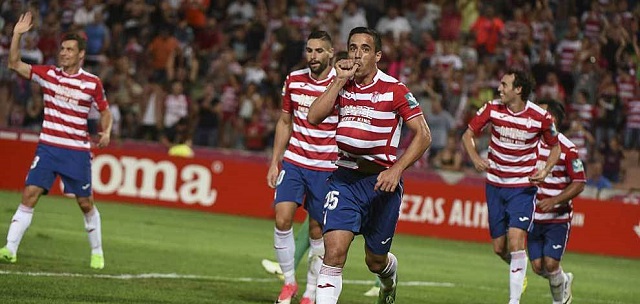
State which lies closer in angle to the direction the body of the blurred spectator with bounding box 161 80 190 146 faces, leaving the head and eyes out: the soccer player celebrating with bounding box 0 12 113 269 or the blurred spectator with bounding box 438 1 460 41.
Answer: the soccer player celebrating

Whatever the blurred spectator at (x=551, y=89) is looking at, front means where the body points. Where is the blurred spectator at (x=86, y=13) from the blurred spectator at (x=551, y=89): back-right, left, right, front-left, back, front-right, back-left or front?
right

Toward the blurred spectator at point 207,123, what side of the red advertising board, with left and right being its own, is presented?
back

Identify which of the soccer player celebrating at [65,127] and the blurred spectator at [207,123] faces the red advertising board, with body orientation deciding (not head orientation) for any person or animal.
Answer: the blurred spectator

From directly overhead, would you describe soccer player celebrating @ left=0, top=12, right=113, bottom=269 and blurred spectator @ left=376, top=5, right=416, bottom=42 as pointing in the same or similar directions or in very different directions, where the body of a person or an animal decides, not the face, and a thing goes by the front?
same or similar directions

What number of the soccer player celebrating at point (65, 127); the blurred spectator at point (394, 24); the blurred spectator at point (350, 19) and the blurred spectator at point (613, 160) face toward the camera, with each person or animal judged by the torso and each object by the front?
4

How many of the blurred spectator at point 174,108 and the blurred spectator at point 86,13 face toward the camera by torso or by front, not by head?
2

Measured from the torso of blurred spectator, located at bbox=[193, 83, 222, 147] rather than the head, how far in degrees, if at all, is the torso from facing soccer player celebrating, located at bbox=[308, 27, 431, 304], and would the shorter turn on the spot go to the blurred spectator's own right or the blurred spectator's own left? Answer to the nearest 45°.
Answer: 0° — they already face them

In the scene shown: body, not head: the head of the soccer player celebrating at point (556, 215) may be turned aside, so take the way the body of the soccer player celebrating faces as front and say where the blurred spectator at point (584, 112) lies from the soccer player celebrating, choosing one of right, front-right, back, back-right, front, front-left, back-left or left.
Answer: back-right

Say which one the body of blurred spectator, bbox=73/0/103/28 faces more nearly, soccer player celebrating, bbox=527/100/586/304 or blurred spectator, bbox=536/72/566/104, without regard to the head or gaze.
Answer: the soccer player celebrating

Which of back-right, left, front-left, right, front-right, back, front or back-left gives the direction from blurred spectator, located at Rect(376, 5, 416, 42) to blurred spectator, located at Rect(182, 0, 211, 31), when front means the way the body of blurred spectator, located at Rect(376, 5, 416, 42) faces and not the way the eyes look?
right

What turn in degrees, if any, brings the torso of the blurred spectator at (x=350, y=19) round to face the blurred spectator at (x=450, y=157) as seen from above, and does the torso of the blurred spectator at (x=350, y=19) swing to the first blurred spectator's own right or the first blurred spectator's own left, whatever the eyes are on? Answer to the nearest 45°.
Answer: approximately 45° to the first blurred spectator's own left

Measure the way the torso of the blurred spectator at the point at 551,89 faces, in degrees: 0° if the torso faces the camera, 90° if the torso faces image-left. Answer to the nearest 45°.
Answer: approximately 0°

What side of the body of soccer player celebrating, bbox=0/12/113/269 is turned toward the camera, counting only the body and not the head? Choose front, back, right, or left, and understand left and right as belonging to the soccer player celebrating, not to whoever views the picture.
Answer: front

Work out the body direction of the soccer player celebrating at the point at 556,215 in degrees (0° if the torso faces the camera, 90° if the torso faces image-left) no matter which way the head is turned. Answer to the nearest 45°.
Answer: approximately 45°

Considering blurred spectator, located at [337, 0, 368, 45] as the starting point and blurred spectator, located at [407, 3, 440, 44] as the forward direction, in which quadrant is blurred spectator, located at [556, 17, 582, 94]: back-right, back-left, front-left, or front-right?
front-right

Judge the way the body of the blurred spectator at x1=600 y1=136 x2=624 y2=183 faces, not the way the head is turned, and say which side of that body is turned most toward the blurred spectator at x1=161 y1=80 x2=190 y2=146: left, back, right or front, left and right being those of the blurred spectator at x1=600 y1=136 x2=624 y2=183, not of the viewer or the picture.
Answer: right

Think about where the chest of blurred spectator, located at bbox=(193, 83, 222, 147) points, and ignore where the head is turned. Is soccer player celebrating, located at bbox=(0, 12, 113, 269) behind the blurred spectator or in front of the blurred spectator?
in front
